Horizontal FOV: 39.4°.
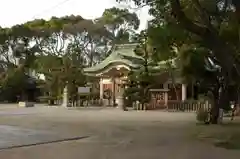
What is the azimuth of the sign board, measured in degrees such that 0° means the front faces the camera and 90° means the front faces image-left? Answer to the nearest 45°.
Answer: approximately 0°

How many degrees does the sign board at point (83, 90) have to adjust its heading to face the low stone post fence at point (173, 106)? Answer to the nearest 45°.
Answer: approximately 45° to its left

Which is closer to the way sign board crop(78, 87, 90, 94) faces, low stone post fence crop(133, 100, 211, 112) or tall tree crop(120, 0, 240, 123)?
the tall tree

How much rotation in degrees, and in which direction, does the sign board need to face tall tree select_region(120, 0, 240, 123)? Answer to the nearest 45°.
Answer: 0° — it already faces it
